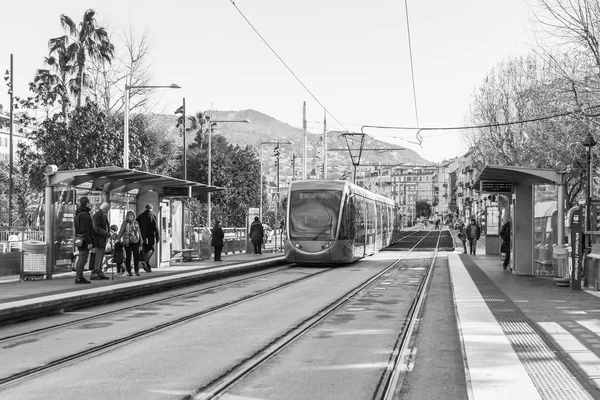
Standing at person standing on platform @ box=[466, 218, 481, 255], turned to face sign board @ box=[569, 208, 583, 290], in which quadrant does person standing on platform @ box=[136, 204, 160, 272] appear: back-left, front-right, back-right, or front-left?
front-right

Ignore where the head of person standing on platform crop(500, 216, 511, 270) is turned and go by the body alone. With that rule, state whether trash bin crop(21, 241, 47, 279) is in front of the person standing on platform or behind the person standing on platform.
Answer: in front

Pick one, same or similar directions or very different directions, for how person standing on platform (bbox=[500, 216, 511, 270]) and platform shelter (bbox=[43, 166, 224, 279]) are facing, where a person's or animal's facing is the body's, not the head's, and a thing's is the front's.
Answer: very different directions

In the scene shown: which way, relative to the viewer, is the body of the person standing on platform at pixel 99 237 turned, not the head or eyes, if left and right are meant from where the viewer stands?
facing to the right of the viewer

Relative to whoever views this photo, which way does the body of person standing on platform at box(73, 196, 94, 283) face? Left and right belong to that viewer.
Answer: facing to the right of the viewer

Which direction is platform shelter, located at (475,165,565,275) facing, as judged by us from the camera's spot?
facing to the left of the viewer

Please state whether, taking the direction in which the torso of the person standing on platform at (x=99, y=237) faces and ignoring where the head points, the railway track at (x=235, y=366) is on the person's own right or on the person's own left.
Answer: on the person's own right

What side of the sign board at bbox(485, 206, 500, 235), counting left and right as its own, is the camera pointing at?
front

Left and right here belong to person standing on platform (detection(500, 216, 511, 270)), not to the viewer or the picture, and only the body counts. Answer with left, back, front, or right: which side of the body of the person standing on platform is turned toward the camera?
left

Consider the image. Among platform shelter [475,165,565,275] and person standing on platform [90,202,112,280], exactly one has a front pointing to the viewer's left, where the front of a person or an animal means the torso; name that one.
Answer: the platform shelter

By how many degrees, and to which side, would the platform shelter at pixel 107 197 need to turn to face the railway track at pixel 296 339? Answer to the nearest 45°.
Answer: approximately 45° to its right

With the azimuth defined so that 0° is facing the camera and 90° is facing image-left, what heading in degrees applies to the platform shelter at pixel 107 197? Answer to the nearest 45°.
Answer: approximately 315°

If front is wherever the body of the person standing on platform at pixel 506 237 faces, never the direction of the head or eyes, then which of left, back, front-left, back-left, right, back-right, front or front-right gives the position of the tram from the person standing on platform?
front

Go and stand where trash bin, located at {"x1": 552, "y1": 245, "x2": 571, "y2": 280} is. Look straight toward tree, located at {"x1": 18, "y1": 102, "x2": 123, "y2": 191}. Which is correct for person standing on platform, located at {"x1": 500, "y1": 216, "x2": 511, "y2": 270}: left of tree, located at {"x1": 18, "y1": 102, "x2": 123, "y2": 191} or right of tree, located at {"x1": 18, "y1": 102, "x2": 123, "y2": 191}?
right
